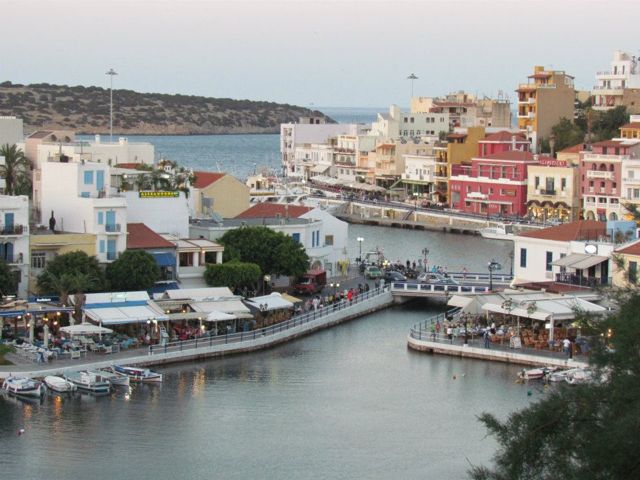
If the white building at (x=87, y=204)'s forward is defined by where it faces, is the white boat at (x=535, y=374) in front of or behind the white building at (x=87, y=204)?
in front

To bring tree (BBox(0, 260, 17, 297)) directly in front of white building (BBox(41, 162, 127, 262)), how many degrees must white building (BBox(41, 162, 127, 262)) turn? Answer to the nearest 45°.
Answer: approximately 90° to its right

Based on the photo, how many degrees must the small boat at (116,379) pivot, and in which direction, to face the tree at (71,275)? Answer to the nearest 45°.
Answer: approximately 45° to its right

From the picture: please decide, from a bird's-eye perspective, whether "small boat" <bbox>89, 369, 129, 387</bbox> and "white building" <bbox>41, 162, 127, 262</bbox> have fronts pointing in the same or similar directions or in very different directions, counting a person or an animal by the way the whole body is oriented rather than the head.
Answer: very different directions

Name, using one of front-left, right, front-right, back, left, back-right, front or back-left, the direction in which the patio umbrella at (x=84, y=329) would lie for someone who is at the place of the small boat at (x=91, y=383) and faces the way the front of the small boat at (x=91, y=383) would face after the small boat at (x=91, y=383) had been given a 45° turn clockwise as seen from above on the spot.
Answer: front

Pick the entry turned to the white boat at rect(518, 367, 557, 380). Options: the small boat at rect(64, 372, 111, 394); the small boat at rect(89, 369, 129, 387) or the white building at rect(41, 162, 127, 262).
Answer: the white building

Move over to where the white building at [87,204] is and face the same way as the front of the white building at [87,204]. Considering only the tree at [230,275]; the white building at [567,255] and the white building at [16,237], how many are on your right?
1
